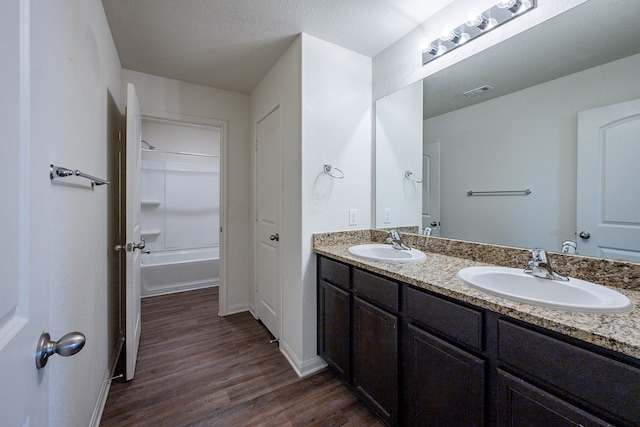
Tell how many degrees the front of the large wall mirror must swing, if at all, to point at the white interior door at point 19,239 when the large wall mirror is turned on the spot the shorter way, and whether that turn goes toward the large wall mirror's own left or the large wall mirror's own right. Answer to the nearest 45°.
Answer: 0° — it already faces it

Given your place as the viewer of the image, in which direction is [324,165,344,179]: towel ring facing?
facing the viewer and to the right of the viewer

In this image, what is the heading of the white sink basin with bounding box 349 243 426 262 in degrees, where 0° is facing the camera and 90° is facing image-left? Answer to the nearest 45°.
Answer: approximately 45°

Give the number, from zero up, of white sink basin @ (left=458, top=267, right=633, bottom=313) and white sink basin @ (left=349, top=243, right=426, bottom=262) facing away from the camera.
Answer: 0

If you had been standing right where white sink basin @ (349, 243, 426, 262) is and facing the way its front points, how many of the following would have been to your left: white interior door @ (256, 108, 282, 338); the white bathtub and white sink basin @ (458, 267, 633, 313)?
1

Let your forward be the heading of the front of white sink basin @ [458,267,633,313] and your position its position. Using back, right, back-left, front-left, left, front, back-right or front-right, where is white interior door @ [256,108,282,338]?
front-right

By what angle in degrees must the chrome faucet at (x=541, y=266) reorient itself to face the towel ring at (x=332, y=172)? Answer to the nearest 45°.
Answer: approximately 45° to its right
